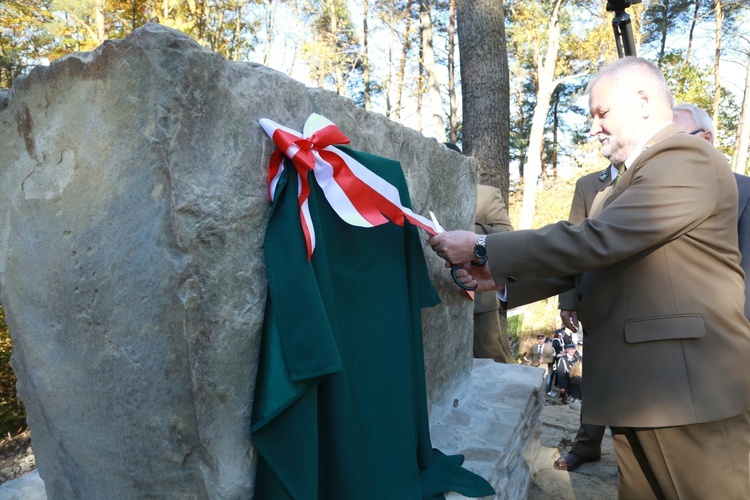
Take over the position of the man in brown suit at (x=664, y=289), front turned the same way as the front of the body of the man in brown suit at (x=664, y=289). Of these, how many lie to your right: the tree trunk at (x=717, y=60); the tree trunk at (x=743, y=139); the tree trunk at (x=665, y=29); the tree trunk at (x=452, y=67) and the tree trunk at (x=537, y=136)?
5

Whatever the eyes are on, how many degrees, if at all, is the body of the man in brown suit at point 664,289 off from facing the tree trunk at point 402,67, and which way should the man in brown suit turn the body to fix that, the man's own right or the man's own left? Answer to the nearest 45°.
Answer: approximately 90° to the man's own right

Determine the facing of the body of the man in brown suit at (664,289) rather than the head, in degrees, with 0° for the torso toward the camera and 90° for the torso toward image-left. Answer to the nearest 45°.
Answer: approximately 90°

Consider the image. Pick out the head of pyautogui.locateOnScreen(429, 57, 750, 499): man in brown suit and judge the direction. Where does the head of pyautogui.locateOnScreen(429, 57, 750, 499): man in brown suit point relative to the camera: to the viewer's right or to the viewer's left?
to the viewer's left

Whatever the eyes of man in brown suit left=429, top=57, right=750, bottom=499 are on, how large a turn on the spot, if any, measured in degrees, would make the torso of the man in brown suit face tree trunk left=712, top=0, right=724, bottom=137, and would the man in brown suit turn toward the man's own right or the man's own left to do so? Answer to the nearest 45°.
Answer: approximately 90° to the man's own right

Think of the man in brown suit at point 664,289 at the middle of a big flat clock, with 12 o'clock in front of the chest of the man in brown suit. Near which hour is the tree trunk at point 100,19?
The tree trunk is roughly at 1 o'clock from the man in brown suit.

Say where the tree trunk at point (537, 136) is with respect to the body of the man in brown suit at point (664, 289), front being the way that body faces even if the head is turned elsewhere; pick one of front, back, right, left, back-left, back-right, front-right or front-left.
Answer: right

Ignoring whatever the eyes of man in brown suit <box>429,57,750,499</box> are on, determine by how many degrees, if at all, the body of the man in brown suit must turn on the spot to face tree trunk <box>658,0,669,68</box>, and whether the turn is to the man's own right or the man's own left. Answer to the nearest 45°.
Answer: approximately 90° to the man's own right

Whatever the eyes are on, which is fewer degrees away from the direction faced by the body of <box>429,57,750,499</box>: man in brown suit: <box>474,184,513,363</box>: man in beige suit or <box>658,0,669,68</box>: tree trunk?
the man in beige suit

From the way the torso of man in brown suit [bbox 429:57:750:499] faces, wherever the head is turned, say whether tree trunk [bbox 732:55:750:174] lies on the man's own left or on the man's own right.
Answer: on the man's own right

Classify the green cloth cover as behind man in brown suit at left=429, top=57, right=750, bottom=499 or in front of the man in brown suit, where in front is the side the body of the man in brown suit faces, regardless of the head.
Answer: in front

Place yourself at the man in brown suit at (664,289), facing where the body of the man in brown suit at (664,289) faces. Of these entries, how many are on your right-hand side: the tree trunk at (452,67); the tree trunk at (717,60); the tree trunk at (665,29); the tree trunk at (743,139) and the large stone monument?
4

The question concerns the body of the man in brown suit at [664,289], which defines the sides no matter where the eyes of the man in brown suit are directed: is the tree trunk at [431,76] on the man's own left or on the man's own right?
on the man's own right
